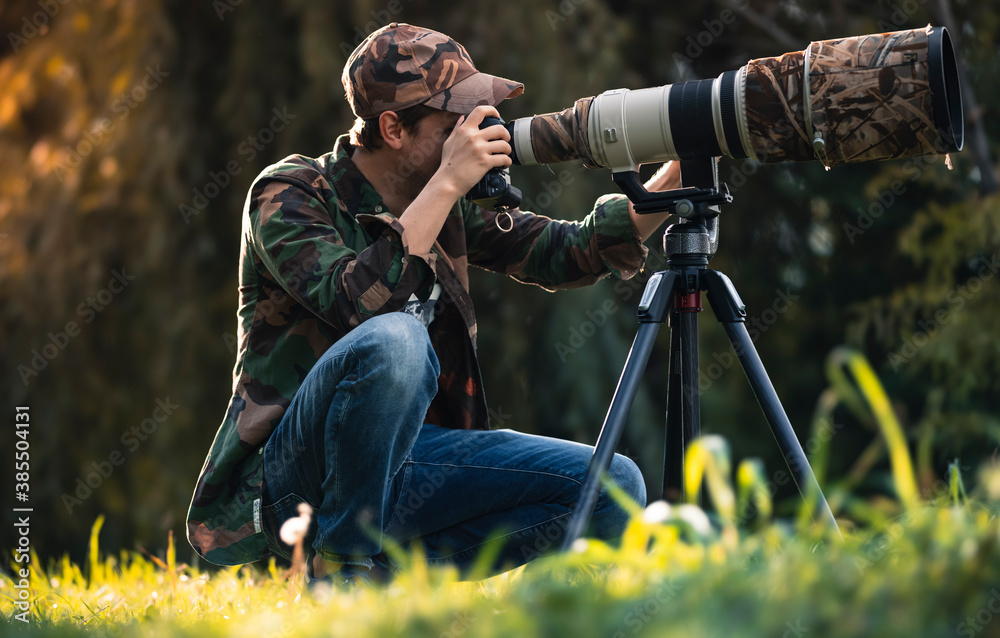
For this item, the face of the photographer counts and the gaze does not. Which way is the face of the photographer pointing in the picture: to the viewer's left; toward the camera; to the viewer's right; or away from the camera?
to the viewer's right

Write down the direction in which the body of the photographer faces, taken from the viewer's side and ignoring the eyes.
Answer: to the viewer's right

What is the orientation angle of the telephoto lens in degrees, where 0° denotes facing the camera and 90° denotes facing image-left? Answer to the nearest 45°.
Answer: approximately 270°
